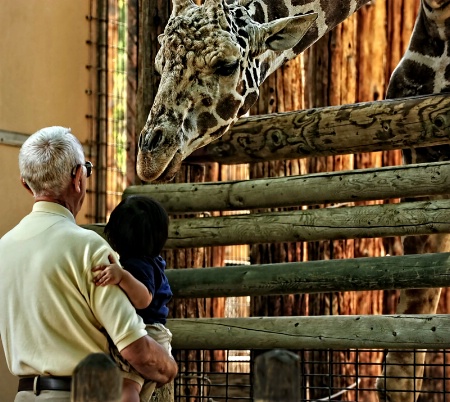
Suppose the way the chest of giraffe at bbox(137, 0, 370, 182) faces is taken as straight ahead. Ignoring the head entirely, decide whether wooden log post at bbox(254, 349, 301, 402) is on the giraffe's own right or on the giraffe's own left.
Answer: on the giraffe's own left

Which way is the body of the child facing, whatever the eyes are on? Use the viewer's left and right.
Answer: facing away from the viewer and to the left of the viewer

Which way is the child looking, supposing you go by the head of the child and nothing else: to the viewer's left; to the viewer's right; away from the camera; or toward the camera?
away from the camera

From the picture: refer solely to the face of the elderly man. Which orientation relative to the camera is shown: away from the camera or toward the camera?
away from the camera

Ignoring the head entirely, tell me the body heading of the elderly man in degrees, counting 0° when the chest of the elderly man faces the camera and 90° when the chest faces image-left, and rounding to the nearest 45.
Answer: approximately 225°

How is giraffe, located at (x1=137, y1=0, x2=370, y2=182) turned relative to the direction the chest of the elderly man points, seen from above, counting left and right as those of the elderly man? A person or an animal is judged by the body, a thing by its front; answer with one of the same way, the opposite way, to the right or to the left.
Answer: the opposite way

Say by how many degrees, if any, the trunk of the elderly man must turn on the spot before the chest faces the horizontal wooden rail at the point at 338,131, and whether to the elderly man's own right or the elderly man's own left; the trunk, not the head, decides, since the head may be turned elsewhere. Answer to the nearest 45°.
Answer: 0° — they already face it
